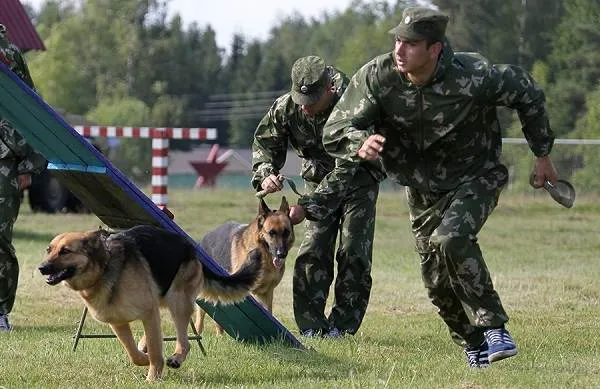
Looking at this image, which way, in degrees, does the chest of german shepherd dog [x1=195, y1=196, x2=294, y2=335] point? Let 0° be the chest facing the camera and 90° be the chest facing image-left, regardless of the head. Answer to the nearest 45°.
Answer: approximately 315°

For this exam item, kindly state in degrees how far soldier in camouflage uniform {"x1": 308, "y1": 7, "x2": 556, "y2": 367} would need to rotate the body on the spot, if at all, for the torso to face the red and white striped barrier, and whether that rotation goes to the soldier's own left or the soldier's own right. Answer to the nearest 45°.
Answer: approximately 90° to the soldier's own right

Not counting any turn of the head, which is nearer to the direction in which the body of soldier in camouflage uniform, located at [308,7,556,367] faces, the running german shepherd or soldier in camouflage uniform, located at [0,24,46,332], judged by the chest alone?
the running german shepherd

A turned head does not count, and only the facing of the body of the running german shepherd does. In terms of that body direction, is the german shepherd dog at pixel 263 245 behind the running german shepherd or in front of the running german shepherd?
behind

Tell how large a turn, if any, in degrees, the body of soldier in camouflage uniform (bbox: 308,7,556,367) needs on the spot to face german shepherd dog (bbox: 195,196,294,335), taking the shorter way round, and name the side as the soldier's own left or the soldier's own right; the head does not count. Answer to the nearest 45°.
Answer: approximately 90° to the soldier's own right

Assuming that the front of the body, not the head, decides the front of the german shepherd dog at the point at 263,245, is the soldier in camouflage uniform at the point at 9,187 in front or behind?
behind

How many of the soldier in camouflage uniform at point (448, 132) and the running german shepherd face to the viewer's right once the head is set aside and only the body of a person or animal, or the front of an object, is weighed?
0

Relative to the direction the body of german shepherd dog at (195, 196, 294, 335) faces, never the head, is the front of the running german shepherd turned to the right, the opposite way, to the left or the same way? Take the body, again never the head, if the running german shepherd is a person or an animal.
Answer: to the right
